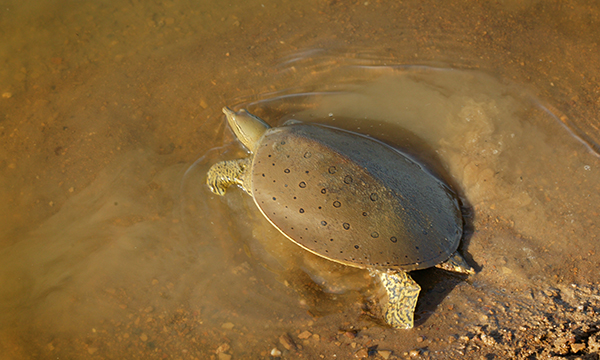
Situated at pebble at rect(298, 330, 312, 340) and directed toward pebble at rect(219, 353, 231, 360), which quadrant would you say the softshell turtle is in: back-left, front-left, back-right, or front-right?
back-right

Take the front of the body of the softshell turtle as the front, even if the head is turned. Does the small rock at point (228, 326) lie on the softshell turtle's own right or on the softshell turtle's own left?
on the softshell turtle's own left

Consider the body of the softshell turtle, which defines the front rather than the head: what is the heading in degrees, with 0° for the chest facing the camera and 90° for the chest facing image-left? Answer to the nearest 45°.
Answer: approximately 135°
